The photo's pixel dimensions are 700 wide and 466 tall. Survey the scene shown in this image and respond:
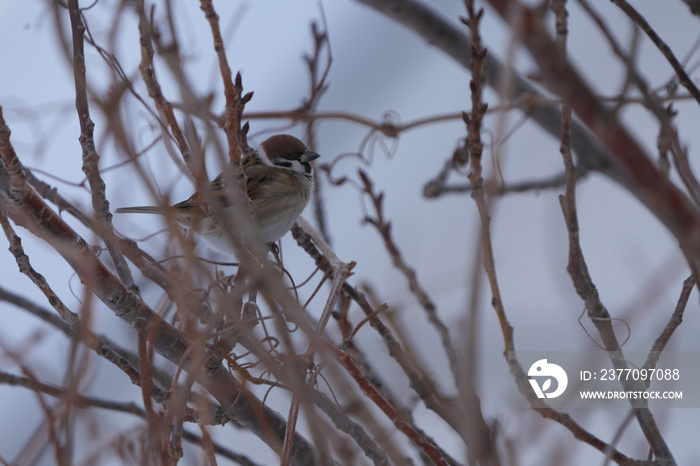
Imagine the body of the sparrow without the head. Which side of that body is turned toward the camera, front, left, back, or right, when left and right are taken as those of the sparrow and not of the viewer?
right
